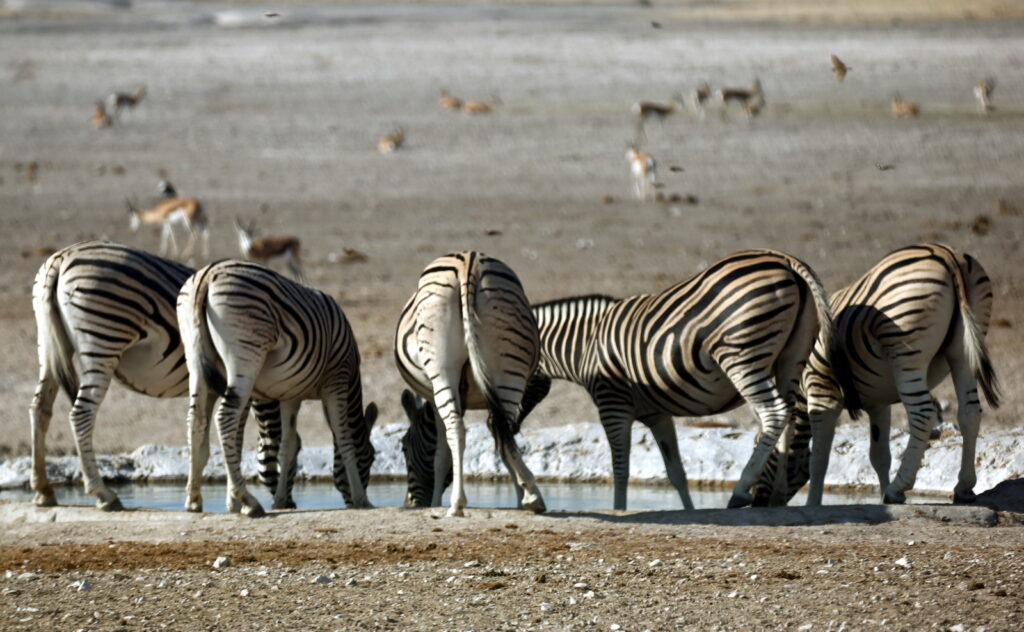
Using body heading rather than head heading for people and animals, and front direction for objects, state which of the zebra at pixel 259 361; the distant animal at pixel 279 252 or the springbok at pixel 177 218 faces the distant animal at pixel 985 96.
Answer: the zebra

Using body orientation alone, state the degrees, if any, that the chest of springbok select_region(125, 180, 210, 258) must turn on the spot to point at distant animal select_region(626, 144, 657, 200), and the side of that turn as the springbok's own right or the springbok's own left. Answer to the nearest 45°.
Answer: approximately 180°

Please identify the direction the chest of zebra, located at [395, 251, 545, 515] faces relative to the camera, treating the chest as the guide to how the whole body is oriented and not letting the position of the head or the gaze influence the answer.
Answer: away from the camera

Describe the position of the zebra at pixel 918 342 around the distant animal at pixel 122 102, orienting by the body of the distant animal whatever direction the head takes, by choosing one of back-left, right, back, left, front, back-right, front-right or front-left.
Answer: right

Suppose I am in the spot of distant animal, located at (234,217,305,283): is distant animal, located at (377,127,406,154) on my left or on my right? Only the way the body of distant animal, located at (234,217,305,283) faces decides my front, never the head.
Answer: on my right

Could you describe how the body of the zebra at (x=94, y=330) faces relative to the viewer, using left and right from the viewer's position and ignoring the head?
facing away from the viewer and to the right of the viewer

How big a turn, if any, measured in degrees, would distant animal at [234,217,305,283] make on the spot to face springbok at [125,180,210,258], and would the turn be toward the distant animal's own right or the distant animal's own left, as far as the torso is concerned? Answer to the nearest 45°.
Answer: approximately 45° to the distant animal's own right

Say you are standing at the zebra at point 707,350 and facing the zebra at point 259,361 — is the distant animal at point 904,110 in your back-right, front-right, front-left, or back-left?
back-right

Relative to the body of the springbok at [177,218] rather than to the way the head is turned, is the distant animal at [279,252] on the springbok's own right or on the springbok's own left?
on the springbok's own left

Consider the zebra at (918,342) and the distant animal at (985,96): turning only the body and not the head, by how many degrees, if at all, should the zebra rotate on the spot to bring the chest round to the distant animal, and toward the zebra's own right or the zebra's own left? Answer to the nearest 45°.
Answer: approximately 45° to the zebra's own right

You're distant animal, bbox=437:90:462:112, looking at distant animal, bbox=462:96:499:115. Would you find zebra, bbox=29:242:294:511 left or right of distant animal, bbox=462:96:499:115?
right

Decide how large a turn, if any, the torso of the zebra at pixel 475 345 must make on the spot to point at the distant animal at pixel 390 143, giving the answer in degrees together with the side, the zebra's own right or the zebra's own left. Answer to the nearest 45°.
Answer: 0° — it already faces it
